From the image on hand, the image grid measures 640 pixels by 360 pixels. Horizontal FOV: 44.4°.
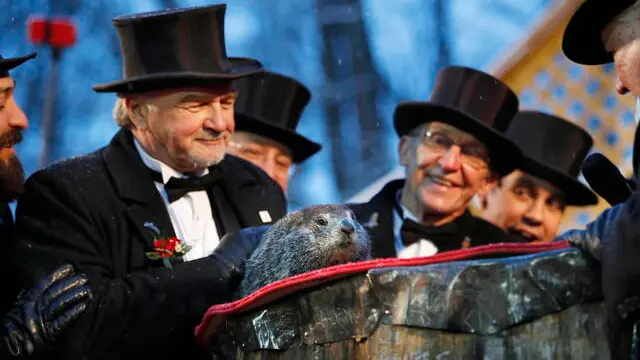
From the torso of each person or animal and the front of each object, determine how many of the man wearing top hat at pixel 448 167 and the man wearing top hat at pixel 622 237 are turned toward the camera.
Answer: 1

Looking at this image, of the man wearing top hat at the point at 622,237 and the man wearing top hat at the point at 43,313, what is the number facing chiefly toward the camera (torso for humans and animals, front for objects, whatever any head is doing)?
0

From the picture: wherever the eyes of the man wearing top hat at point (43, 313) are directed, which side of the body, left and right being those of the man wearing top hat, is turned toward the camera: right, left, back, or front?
right

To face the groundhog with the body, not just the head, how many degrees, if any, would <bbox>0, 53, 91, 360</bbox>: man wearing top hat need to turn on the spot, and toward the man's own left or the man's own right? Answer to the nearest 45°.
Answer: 0° — they already face it

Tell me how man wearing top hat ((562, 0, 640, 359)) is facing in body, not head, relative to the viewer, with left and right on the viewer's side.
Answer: facing to the left of the viewer

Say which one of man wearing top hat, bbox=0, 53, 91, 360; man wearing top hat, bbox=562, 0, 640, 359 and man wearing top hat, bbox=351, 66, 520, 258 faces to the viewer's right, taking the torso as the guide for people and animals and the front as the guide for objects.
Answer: man wearing top hat, bbox=0, 53, 91, 360

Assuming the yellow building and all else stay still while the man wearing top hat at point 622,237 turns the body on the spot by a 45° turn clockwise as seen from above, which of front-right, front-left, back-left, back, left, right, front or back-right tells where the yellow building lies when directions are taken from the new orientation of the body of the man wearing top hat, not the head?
front-right

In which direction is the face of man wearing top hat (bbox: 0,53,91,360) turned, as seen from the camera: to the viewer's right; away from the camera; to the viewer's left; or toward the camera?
to the viewer's right

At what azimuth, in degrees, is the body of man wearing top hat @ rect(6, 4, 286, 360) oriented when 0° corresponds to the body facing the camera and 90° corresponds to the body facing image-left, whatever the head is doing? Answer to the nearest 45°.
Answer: approximately 315°

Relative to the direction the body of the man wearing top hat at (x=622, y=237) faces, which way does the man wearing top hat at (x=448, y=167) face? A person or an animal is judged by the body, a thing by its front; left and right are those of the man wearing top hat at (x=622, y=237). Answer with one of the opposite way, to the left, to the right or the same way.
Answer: to the left
